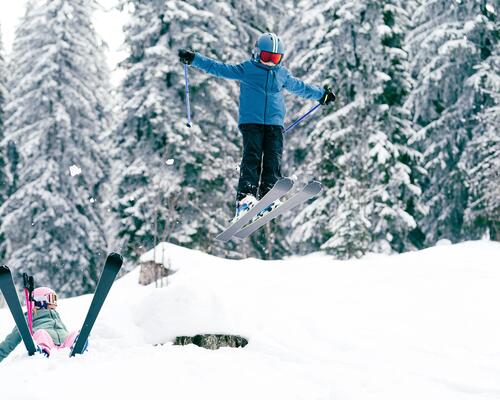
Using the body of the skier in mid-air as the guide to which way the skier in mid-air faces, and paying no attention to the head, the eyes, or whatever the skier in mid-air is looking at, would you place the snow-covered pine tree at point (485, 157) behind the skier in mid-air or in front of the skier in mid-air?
behind

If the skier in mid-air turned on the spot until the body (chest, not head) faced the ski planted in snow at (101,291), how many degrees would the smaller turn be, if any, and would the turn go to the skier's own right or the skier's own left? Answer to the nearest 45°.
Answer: approximately 45° to the skier's own right

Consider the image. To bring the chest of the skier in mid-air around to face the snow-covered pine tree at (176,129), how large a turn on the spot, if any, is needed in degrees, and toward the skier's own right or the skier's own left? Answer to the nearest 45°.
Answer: approximately 180°

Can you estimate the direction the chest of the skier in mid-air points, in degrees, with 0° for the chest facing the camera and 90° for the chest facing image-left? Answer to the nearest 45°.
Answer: approximately 0°

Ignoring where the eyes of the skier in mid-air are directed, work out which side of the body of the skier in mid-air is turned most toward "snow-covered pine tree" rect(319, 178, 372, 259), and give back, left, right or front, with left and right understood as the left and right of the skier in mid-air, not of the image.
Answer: back

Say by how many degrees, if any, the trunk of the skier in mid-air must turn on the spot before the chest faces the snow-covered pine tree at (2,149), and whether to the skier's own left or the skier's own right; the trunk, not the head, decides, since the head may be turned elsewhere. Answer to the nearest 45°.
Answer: approximately 135° to the skier's own right
